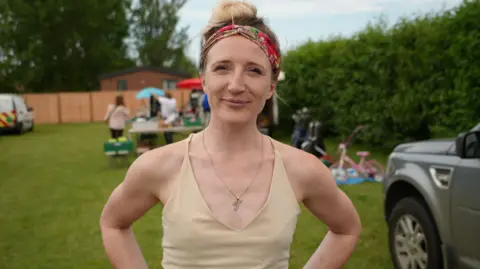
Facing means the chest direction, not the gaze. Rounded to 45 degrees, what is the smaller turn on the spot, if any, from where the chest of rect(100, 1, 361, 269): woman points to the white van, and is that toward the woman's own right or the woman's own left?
approximately 135° to the woman's own right

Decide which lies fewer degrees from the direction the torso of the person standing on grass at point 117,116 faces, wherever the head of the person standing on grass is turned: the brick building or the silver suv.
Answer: the brick building

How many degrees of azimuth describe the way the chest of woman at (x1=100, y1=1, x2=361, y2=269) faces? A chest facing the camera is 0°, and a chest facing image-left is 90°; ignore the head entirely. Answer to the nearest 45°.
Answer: approximately 0°

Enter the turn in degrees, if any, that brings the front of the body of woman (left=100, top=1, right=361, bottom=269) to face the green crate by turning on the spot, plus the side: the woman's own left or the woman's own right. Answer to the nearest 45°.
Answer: approximately 180°

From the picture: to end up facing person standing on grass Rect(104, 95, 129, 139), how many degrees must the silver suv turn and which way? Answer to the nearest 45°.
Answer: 0° — it already faces them

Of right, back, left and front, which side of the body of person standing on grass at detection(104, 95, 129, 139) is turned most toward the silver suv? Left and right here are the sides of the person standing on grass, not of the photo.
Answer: back

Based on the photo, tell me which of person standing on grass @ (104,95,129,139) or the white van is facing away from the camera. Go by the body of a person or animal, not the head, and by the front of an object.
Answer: the person standing on grass

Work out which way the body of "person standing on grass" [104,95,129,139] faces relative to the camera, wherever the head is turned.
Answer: away from the camera

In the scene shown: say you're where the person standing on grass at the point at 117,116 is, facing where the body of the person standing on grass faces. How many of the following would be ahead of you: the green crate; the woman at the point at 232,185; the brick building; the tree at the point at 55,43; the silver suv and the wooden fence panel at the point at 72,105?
3
